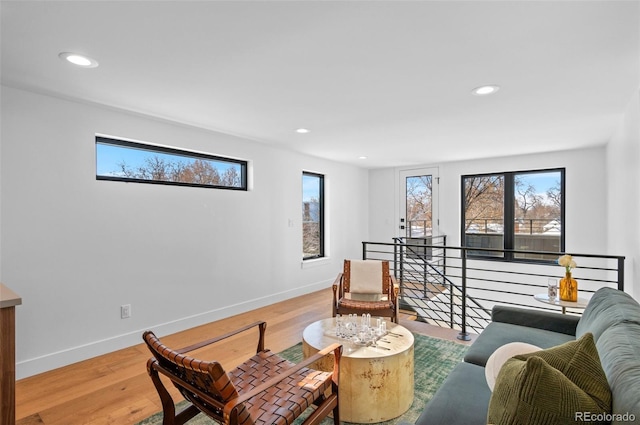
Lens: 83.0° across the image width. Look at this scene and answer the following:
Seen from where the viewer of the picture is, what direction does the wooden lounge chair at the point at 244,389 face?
facing away from the viewer and to the right of the viewer

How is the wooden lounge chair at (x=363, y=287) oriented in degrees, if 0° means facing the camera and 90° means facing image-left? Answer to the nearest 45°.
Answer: approximately 0°

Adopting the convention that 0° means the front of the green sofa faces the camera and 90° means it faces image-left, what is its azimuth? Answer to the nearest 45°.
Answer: approximately 90°

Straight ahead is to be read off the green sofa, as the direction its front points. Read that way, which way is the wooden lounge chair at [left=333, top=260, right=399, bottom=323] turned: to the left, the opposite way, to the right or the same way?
to the left

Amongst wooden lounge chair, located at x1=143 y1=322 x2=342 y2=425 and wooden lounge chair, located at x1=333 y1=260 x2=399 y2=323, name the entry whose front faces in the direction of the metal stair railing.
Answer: wooden lounge chair, located at x1=143 y1=322 x2=342 y2=425

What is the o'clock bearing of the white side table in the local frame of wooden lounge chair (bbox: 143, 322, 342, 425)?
The white side table is roughly at 1 o'clock from the wooden lounge chair.

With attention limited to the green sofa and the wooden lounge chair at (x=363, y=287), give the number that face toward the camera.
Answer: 1
